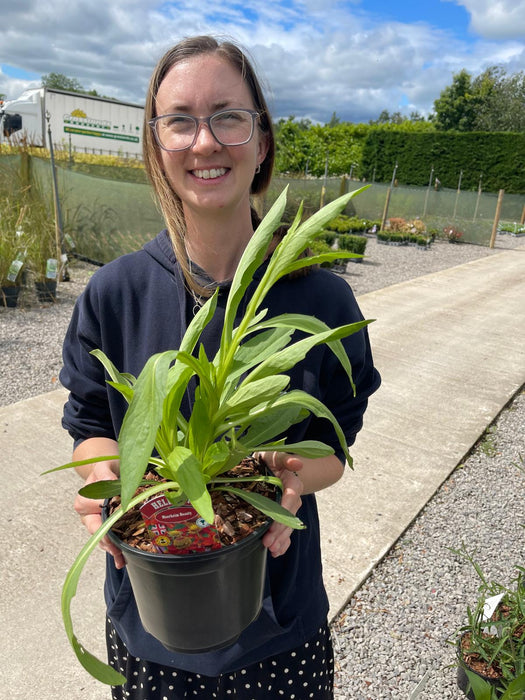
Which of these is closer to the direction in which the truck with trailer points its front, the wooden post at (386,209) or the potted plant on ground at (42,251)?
the potted plant on ground

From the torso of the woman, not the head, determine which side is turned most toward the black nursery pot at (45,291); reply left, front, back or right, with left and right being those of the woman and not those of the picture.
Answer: back

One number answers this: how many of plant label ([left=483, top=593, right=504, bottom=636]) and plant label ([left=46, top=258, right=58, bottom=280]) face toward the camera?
2

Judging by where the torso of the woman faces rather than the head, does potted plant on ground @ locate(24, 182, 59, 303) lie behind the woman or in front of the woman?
behind

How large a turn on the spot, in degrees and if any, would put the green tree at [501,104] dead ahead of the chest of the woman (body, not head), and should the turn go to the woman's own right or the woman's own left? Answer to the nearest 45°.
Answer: approximately 135° to the woman's own left

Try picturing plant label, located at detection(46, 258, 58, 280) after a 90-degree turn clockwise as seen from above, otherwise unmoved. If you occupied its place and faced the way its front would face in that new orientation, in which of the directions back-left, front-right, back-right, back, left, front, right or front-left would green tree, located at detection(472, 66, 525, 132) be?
back-right

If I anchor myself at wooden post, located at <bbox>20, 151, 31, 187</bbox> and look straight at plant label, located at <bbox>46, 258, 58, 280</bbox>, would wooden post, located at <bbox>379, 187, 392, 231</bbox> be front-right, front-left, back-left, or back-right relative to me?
back-left

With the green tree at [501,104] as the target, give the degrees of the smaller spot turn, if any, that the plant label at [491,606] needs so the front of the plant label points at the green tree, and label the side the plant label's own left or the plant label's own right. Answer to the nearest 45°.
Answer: approximately 180°

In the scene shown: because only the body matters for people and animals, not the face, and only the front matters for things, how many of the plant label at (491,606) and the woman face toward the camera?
2
